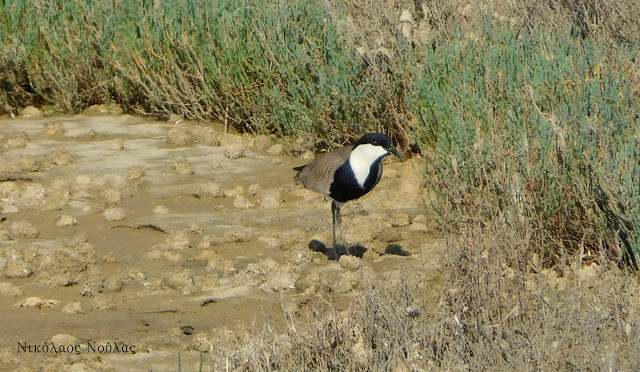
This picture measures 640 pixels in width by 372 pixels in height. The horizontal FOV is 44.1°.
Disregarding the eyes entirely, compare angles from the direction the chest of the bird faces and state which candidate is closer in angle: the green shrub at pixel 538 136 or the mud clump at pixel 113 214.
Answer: the green shrub

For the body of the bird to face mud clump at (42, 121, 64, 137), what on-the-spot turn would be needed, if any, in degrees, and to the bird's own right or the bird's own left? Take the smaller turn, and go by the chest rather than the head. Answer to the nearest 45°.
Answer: approximately 180°

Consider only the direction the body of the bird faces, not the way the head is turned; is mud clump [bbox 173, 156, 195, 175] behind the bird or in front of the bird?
behind

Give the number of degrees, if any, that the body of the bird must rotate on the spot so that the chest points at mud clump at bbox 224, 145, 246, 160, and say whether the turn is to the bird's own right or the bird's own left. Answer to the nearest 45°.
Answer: approximately 180°

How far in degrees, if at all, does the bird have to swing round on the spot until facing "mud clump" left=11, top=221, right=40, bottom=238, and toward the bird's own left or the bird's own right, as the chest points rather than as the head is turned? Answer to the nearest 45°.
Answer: approximately 135° to the bird's own right

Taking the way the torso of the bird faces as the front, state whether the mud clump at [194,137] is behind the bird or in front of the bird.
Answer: behind

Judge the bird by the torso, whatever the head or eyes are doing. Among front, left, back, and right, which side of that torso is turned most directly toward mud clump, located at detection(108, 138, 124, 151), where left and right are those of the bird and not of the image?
back

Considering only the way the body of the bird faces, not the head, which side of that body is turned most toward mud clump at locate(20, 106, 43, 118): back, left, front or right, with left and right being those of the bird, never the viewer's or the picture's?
back

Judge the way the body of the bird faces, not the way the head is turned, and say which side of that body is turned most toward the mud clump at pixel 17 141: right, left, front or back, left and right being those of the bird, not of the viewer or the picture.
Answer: back

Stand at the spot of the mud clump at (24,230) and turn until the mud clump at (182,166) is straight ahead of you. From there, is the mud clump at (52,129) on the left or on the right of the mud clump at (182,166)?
left

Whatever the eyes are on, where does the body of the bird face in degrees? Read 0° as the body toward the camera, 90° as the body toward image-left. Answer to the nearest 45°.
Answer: approximately 315°
